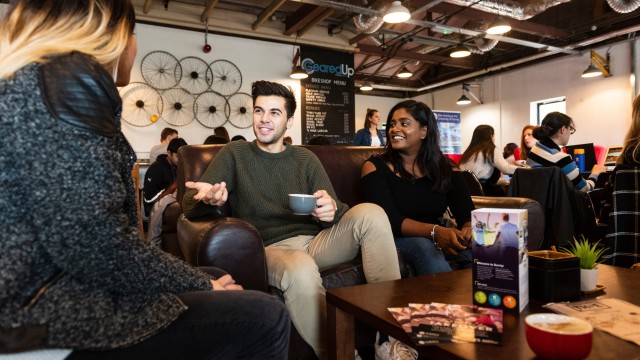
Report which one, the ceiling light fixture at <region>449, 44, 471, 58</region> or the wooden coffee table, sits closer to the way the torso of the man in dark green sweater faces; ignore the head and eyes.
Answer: the wooden coffee table

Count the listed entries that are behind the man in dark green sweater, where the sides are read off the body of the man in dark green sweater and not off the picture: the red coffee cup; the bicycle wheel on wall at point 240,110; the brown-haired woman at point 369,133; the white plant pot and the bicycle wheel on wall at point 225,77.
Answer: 3

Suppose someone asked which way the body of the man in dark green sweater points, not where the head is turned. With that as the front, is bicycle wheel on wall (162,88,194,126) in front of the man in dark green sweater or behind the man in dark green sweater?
behind

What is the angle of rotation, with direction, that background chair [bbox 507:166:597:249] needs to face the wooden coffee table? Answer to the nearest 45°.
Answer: approximately 135° to its right

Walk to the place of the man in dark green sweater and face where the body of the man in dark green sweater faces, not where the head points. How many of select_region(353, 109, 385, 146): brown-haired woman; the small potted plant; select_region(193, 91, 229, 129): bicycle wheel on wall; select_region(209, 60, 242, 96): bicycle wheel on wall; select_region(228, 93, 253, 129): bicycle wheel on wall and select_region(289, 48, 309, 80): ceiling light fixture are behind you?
5

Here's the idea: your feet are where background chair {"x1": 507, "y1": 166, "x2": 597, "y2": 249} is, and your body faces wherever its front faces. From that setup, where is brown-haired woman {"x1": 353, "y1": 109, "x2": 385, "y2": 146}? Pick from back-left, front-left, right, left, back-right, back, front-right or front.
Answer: left

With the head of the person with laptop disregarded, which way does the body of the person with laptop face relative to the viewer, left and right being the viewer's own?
facing away from the viewer and to the right of the viewer

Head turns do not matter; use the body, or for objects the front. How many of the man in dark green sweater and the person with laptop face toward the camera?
1

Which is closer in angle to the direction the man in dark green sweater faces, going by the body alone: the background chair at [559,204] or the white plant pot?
the white plant pot

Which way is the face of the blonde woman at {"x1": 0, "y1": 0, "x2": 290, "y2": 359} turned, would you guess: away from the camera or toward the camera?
away from the camera

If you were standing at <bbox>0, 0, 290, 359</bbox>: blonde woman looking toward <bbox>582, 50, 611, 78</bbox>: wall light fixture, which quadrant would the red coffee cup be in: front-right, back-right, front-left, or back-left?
front-right

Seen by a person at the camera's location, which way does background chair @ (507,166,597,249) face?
facing away from the viewer and to the right of the viewer

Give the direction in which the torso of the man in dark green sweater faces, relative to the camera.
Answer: toward the camera
